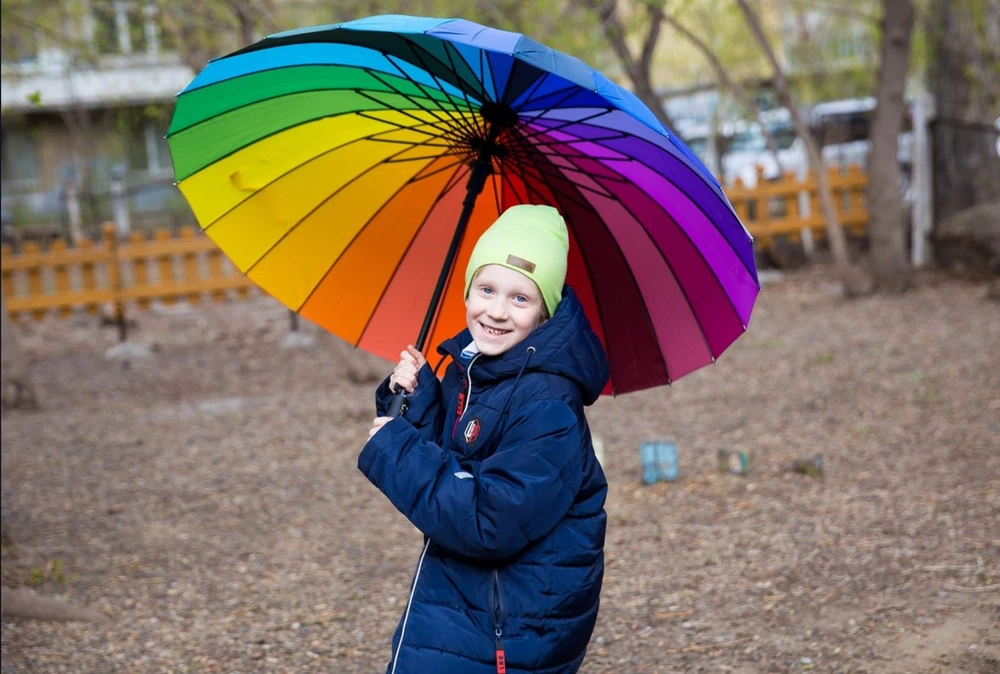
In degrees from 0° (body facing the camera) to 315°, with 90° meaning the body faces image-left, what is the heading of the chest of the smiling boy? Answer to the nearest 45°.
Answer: approximately 45°

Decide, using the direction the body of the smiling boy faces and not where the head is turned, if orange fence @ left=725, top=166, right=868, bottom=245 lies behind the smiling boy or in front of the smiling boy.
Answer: behind

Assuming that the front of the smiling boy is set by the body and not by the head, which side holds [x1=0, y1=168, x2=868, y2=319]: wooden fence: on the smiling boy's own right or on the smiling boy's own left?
on the smiling boy's own right
